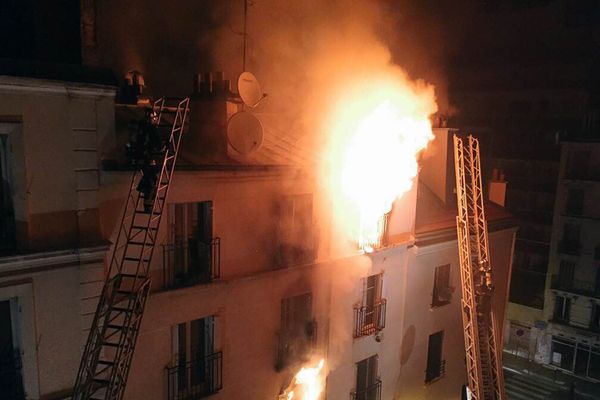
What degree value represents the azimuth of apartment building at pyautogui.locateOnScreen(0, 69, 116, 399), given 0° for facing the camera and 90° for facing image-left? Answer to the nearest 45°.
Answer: approximately 315°

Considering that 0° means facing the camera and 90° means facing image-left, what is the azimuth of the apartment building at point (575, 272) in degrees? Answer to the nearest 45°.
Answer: approximately 45°

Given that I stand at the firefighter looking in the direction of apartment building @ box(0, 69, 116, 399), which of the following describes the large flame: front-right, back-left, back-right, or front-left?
back-right

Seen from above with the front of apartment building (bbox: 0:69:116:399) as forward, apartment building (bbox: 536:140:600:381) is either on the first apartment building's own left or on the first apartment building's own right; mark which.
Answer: on the first apartment building's own left

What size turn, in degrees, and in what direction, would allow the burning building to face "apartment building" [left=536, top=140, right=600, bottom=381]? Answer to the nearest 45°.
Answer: approximately 90° to its left

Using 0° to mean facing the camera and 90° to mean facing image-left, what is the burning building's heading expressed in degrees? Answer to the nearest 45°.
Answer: approximately 315°

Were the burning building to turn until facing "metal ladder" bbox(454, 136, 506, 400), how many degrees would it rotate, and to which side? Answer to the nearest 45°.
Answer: approximately 45° to its left
